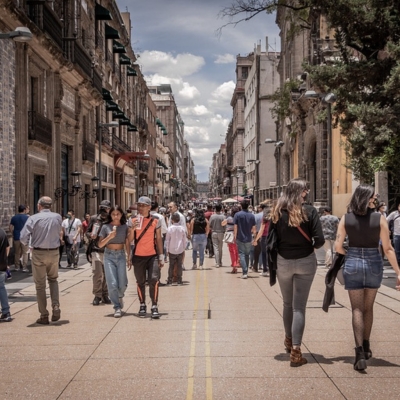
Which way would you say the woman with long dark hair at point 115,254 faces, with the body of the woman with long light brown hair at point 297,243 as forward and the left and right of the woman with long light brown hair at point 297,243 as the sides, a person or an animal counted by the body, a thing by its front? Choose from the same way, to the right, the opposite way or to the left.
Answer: the opposite way

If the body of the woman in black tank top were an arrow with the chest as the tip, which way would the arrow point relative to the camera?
away from the camera

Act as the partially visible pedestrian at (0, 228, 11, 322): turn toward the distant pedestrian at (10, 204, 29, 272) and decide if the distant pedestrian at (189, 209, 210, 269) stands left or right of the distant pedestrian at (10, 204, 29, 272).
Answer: right

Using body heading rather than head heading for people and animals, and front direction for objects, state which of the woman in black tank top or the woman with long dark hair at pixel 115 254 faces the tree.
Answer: the woman in black tank top

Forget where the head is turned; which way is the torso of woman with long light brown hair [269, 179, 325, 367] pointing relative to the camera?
away from the camera

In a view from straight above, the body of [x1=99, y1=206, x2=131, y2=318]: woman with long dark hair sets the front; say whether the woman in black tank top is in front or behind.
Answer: in front

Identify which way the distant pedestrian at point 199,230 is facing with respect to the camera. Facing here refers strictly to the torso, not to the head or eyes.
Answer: away from the camera
